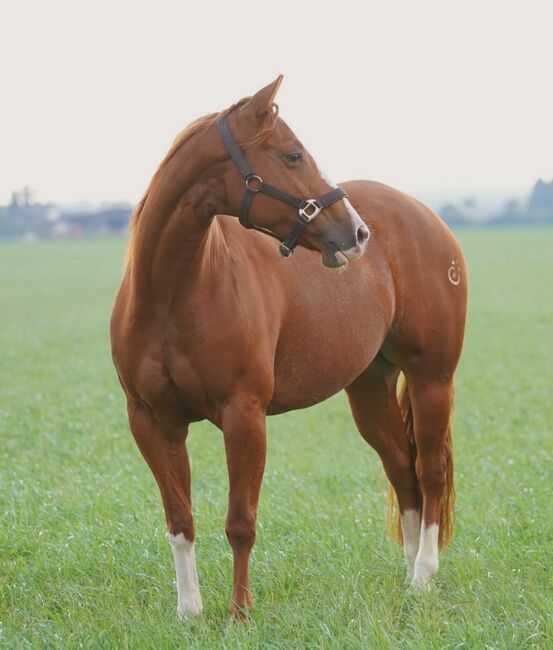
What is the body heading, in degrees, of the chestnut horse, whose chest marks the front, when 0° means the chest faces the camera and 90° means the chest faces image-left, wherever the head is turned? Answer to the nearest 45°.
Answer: approximately 45°
